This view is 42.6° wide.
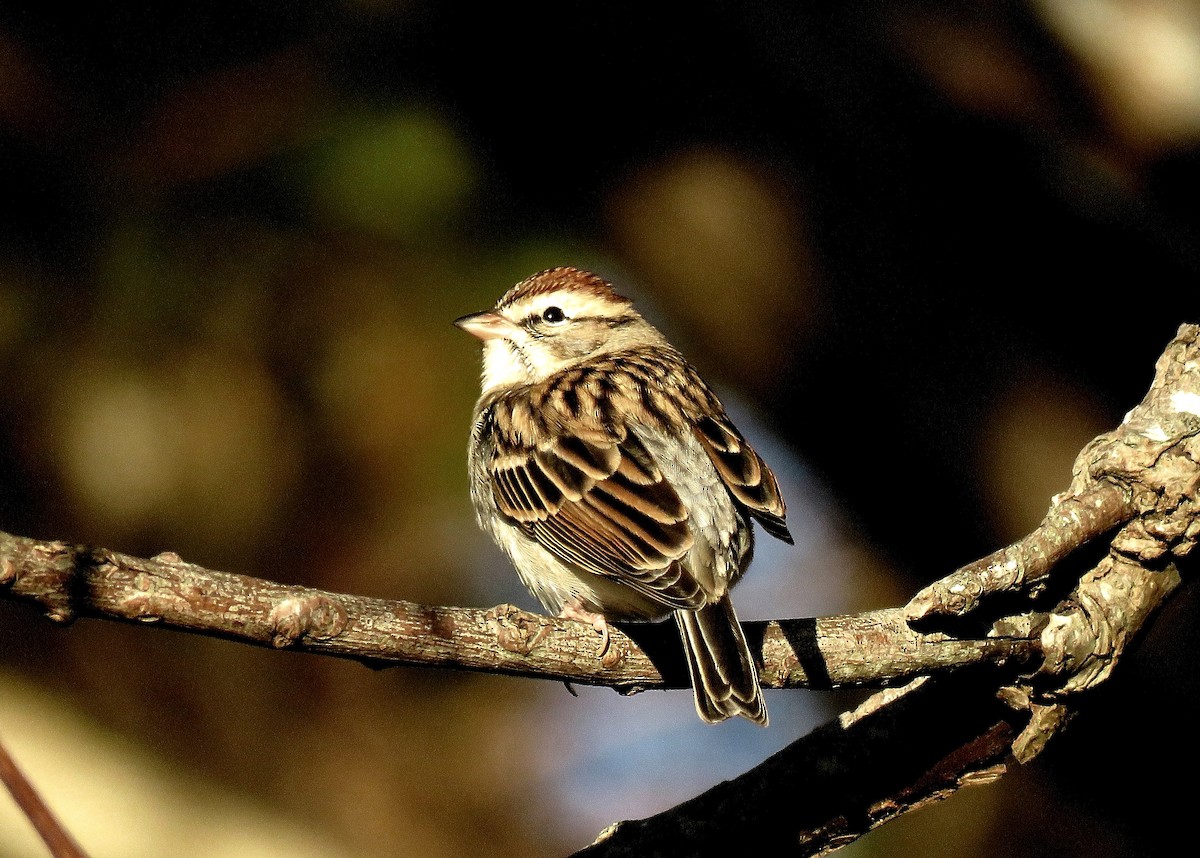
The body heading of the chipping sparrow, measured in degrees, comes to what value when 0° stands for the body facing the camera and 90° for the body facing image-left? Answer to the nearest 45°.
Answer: approximately 135°

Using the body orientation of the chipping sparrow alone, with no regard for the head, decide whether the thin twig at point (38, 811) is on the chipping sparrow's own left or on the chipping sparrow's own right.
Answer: on the chipping sparrow's own left
